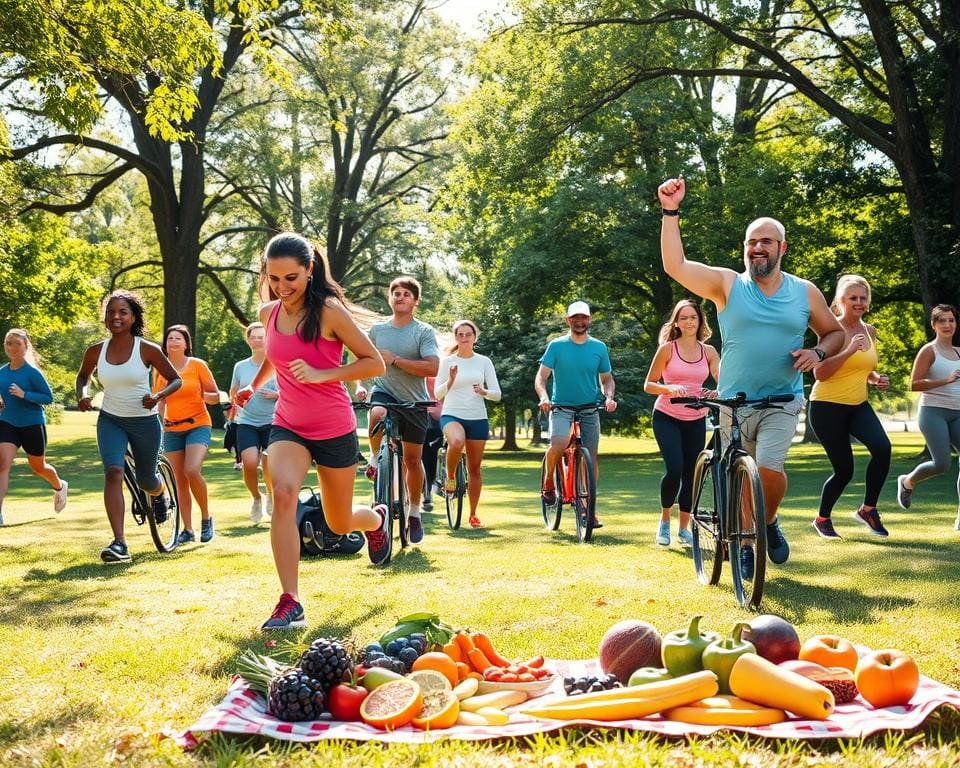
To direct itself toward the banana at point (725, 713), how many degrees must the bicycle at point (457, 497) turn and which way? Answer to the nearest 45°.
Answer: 0° — it already faces it

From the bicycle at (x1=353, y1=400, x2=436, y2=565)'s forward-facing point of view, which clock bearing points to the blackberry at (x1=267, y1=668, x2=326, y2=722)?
The blackberry is roughly at 12 o'clock from the bicycle.

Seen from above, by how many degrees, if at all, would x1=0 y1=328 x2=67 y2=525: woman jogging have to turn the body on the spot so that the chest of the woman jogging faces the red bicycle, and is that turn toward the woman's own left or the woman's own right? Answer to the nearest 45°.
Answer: approximately 90° to the woman's own left

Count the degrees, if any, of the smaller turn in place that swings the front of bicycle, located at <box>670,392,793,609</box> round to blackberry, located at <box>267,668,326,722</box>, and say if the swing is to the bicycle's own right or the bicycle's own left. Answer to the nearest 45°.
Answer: approximately 45° to the bicycle's own right

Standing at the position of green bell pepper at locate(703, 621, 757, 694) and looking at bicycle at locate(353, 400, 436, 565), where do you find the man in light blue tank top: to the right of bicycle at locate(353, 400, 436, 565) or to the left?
right

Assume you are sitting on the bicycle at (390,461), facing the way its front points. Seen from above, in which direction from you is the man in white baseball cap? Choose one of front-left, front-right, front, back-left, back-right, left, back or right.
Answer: back-left
